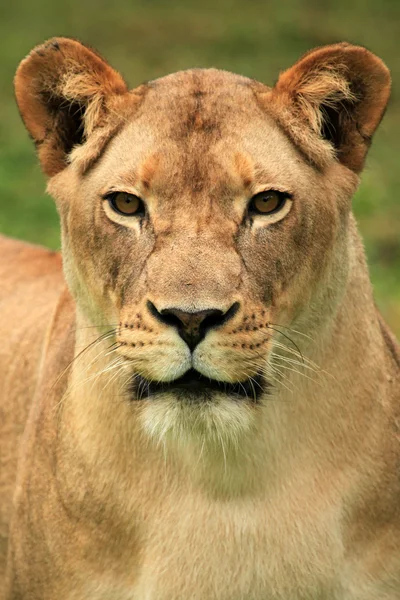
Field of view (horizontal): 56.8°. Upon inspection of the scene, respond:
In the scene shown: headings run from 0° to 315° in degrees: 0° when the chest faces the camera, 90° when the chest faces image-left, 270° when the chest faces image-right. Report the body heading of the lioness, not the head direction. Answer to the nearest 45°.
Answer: approximately 0°
